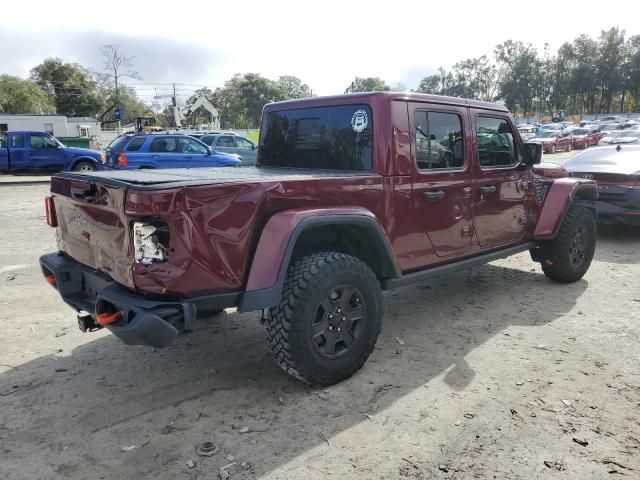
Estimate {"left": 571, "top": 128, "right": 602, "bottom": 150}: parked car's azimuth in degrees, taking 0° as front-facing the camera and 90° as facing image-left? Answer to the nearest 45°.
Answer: approximately 45°

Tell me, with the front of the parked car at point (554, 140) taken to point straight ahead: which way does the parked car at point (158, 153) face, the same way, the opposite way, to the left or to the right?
the opposite way

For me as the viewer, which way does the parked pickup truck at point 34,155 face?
facing to the right of the viewer

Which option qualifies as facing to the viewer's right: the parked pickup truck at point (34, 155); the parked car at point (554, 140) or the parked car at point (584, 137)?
the parked pickup truck at point (34, 155)

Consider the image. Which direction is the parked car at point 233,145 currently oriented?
to the viewer's right

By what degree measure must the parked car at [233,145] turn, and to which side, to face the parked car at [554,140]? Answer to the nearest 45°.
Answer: approximately 45° to its left

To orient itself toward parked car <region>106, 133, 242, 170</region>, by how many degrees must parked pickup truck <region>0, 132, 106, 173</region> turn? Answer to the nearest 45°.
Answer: approximately 45° to its right

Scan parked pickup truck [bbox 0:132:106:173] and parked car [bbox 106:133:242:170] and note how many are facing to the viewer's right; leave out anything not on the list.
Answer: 2

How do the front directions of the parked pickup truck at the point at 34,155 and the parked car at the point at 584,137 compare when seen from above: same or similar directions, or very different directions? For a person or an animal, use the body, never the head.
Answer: very different directions

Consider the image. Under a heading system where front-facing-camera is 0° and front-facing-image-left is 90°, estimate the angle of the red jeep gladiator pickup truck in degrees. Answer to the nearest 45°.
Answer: approximately 225°

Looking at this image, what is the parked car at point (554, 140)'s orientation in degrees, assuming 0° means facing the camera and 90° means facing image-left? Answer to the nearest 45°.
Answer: approximately 45°

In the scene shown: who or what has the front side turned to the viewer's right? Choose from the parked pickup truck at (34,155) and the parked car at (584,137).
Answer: the parked pickup truck at (34,155)

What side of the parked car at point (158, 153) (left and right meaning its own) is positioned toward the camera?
right

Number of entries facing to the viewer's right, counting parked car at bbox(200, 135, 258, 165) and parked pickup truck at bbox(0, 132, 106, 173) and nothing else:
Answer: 2

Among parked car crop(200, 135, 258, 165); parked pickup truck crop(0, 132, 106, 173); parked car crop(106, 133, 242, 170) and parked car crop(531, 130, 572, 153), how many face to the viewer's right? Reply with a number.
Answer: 3

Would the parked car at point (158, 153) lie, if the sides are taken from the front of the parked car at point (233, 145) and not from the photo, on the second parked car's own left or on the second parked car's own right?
on the second parked car's own right
